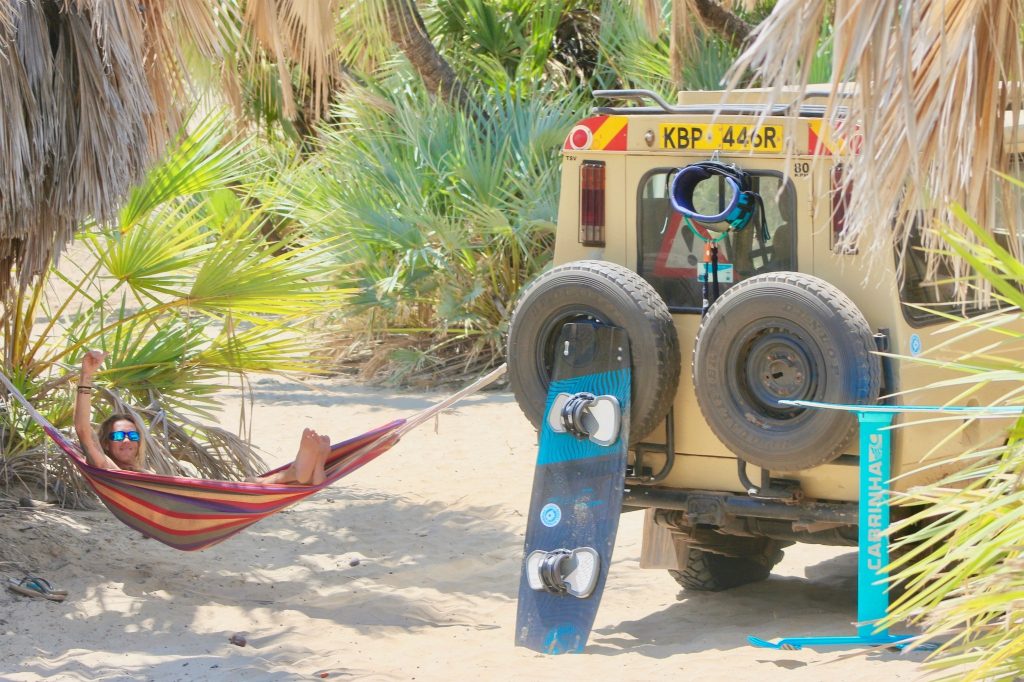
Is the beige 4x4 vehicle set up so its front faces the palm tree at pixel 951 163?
no

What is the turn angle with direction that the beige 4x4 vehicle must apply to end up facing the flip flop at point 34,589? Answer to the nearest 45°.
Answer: approximately 135° to its left

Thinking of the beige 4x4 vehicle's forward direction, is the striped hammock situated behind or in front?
behind

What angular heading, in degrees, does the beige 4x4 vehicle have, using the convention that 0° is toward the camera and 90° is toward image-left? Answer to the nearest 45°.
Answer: approximately 225°

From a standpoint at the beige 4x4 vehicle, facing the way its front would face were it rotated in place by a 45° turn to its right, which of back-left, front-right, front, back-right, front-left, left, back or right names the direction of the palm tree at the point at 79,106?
back

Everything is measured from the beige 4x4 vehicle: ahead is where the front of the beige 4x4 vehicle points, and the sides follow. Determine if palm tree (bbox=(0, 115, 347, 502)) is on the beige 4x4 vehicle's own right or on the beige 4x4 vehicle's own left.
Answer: on the beige 4x4 vehicle's own left

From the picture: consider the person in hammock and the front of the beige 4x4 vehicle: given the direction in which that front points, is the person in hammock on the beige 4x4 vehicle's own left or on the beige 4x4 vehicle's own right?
on the beige 4x4 vehicle's own left

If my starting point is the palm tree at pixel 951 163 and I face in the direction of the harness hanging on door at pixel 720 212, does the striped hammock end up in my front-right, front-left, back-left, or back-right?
front-left
